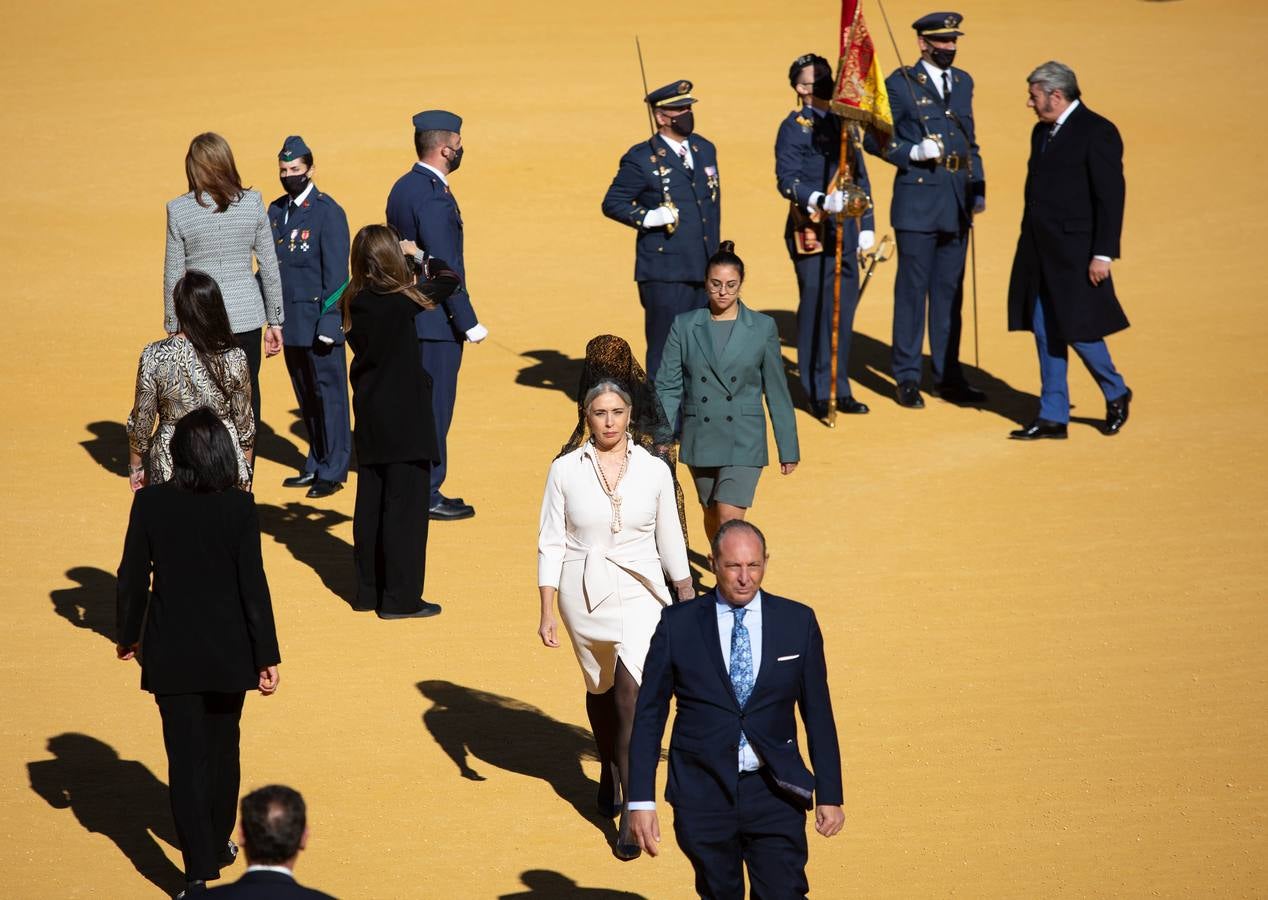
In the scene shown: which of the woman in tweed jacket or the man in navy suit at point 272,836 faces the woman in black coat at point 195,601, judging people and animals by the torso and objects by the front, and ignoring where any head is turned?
the man in navy suit

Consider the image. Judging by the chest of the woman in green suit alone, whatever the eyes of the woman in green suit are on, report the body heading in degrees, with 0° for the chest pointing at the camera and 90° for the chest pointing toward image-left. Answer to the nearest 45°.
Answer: approximately 0°

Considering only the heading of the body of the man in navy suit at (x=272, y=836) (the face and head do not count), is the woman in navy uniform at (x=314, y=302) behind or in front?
in front

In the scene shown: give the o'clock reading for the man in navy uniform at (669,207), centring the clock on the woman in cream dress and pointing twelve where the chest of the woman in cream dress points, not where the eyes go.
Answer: The man in navy uniform is roughly at 6 o'clock from the woman in cream dress.

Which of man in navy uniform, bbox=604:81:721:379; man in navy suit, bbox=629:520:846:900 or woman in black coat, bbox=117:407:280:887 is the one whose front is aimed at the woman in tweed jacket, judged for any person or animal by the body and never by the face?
the woman in black coat

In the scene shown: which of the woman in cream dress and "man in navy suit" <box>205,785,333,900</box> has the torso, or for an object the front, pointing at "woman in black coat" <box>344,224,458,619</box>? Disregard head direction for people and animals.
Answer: the man in navy suit

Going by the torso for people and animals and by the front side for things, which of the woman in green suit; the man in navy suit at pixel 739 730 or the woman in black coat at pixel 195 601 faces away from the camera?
the woman in black coat

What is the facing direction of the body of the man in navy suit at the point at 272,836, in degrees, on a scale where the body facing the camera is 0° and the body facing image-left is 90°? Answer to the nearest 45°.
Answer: approximately 180°

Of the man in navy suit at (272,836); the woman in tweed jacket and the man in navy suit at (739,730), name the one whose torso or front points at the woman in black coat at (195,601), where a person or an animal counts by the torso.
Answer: the man in navy suit at (272,836)

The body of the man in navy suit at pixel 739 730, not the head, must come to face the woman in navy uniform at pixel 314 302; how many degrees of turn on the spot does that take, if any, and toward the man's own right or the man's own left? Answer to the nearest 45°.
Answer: approximately 135° to the man's own right

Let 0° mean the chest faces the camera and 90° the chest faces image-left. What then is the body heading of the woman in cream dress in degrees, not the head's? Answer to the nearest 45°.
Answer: approximately 0°

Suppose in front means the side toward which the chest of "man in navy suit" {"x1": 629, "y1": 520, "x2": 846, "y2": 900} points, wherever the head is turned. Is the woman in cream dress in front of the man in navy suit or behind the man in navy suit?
behind

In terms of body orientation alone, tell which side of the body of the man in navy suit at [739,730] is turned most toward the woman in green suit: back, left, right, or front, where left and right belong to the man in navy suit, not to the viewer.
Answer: back

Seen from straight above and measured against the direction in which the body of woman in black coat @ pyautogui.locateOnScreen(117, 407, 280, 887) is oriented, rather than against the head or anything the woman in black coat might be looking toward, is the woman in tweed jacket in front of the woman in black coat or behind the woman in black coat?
in front

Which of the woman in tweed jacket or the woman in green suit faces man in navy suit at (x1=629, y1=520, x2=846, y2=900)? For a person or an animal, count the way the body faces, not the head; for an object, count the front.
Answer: the woman in green suit
